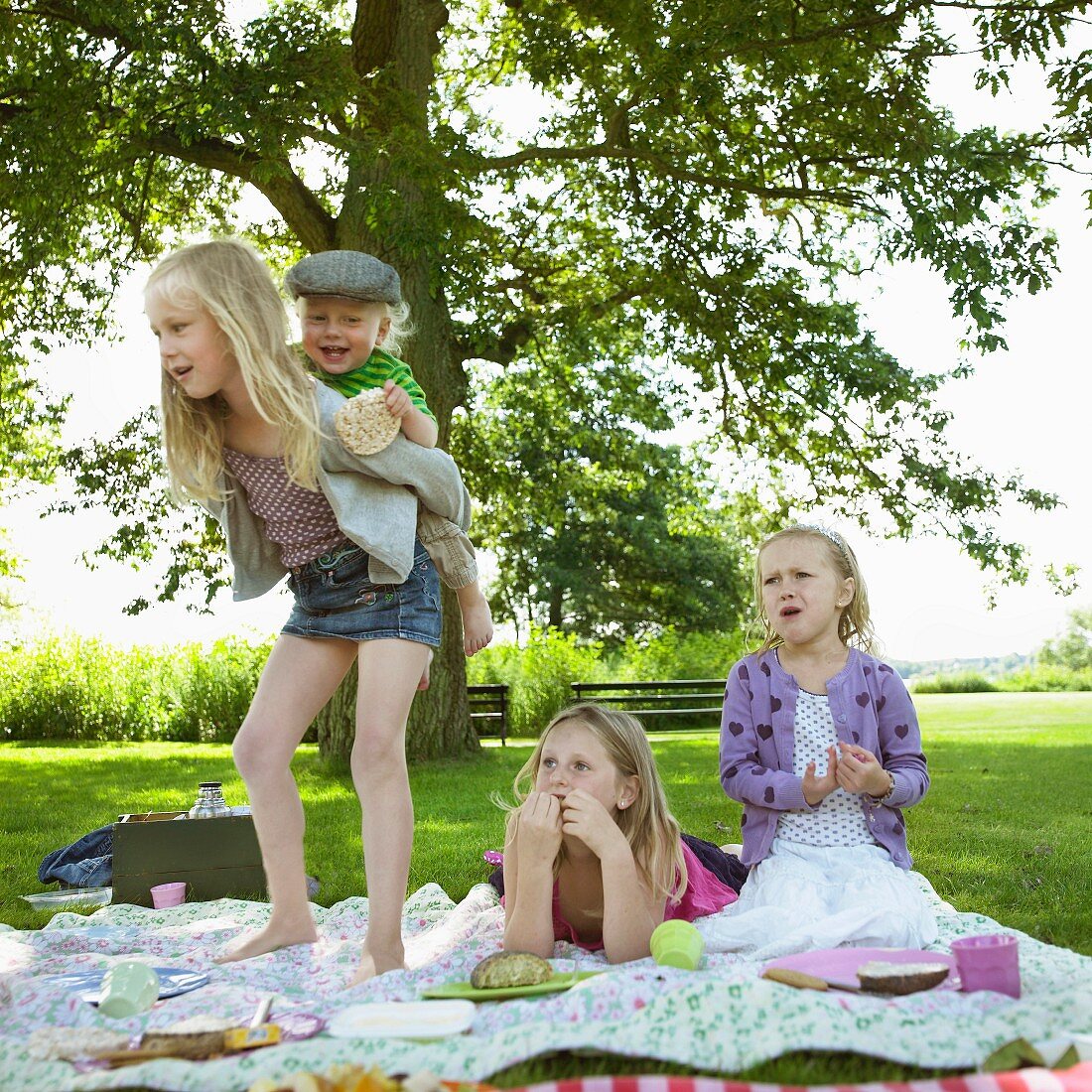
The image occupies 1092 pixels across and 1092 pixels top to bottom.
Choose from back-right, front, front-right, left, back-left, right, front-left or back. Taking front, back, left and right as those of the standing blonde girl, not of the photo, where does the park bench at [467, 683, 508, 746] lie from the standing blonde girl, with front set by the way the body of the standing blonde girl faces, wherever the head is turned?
back-right

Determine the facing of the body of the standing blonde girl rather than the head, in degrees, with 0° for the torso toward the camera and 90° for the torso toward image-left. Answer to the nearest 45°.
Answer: approximately 45°

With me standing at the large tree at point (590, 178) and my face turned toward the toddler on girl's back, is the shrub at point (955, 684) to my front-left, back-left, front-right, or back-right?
back-left

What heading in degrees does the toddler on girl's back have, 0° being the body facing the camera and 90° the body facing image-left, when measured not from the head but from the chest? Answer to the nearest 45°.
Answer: approximately 45°

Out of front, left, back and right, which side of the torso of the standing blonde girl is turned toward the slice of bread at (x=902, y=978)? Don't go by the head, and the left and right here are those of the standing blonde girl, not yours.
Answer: left

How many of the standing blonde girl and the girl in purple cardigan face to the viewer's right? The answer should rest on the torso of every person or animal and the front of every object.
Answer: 0

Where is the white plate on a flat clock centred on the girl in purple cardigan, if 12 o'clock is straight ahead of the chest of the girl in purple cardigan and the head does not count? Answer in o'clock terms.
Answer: The white plate is roughly at 1 o'clock from the girl in purple cardigan.

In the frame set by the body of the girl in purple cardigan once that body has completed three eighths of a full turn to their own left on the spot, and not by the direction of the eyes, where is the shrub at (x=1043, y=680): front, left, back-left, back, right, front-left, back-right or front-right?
front-left

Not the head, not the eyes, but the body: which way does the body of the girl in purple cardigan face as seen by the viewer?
toward the camera

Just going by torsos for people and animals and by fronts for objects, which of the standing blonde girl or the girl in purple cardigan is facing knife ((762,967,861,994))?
the girl in purple cardigan

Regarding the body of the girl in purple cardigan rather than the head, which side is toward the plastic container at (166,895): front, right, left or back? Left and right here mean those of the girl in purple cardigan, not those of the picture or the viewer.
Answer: right

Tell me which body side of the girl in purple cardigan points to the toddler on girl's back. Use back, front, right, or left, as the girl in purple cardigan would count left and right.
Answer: right
